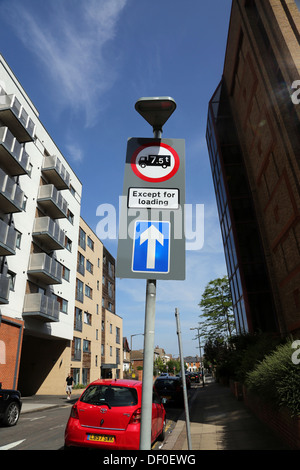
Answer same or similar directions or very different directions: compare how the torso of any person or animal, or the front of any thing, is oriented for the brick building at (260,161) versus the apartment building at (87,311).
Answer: very different directions

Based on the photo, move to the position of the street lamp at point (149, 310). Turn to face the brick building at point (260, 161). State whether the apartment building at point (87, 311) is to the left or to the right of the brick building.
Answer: left

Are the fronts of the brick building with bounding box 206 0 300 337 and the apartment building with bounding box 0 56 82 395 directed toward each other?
yes

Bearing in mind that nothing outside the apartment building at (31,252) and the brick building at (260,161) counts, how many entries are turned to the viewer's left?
1

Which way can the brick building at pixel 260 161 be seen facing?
to the viewer's left

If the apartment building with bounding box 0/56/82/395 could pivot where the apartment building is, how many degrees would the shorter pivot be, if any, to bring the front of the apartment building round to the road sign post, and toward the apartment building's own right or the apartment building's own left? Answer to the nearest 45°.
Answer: approximately 45° to the apartment building's own right

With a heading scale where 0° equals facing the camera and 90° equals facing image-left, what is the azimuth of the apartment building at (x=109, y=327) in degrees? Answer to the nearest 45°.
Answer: approximately 315°

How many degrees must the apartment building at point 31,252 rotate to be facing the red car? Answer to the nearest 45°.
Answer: approximately 45° to its right

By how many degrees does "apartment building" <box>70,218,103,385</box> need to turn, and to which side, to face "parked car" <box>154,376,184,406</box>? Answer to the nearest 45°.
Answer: approximately 45° to its right

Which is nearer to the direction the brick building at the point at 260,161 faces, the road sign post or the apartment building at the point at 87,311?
the apartment building
